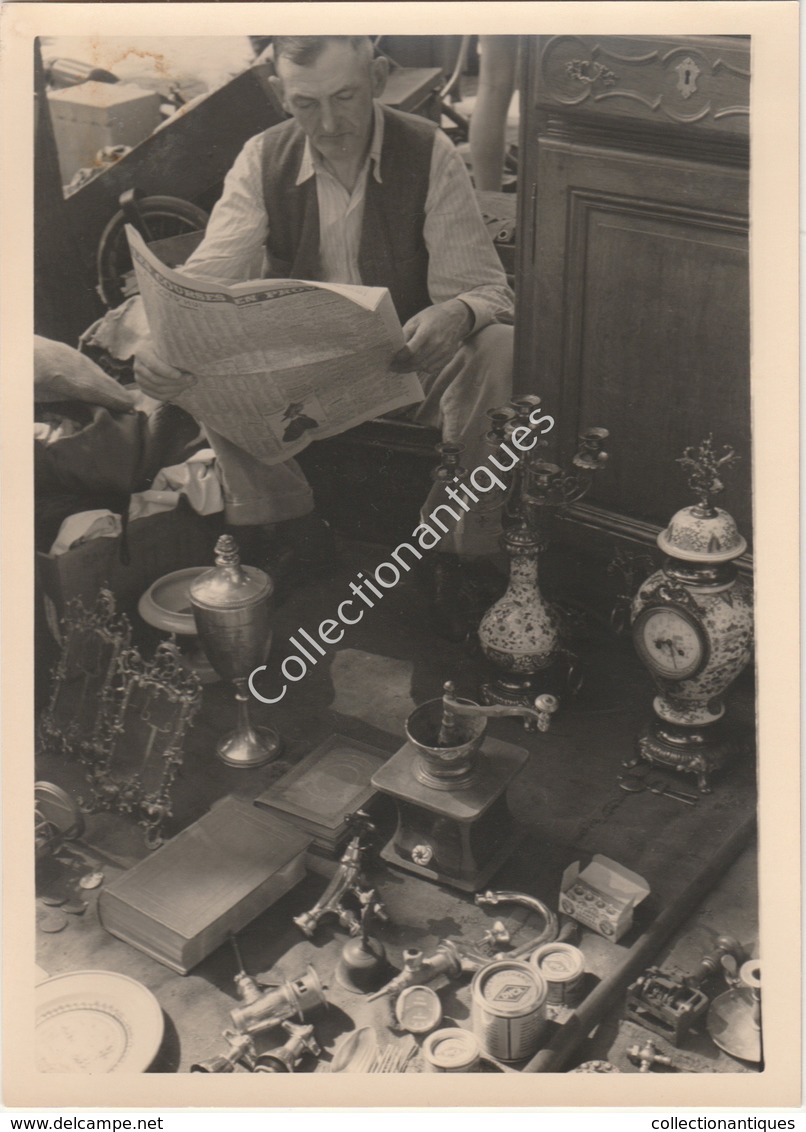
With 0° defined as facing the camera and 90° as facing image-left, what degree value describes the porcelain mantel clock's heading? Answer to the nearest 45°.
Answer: approximately 45°

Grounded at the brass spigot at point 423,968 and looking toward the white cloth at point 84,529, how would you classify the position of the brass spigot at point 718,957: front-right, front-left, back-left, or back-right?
back-right

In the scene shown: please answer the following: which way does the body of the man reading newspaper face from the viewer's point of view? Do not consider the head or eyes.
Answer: toward the camera

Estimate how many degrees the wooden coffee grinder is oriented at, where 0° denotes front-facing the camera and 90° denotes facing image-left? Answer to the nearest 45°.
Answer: approximately 45°

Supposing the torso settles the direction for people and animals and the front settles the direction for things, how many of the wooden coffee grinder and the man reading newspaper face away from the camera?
0

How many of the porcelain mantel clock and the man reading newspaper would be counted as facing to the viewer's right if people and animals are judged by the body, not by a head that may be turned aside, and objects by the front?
0

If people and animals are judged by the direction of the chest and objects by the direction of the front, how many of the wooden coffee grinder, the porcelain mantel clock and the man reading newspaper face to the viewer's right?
0

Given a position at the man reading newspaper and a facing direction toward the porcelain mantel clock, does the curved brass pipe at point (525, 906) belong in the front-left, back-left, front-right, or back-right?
front-right
